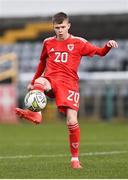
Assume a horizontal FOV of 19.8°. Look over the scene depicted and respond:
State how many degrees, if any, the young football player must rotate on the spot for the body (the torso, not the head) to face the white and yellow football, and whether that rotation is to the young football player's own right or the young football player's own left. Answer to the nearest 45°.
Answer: approximately 45° to the young football player's own right

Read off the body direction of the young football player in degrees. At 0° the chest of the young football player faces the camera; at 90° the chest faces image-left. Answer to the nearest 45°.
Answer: approximately 0°
